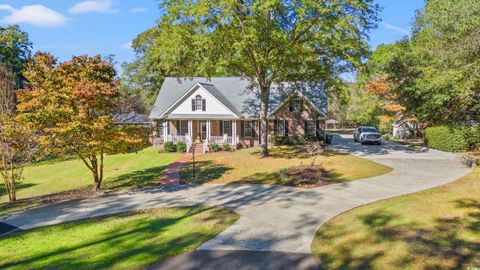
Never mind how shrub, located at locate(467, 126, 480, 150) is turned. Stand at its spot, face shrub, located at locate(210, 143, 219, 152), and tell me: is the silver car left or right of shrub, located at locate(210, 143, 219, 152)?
right

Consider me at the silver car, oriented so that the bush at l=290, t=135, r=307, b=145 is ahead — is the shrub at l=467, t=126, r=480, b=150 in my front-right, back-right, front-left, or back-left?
back-left

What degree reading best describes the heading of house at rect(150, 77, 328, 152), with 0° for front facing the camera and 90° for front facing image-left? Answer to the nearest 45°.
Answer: approximately 0°

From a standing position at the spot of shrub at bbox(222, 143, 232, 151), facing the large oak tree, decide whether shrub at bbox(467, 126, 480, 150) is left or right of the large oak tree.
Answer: left

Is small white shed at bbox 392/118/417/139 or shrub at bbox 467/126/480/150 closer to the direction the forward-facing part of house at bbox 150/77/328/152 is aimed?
the shrub

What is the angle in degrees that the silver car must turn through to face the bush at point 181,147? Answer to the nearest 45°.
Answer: approximately 90° to its right
